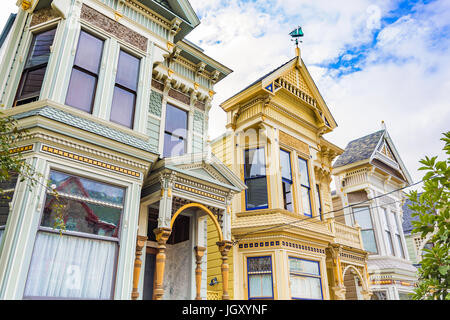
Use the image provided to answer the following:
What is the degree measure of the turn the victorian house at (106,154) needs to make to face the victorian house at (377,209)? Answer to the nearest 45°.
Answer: approximately 90° to its left

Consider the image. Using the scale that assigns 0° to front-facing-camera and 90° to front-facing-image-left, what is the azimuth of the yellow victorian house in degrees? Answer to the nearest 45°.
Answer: approximately 315°

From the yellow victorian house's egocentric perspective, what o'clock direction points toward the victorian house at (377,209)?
The victorian house is roughly at 9 o'clock from the yellow victorian house.

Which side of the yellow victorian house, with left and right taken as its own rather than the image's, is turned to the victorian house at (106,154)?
right

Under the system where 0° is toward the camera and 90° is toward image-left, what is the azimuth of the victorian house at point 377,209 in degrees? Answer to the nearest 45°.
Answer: approximately 315°
